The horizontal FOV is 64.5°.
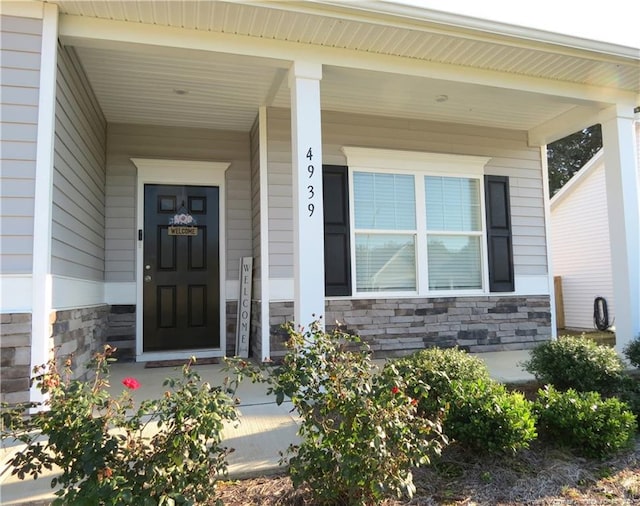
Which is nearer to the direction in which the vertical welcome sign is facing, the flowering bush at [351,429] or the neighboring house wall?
the flowering bush

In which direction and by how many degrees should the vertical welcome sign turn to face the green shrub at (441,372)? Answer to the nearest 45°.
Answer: approximately 45° to its left

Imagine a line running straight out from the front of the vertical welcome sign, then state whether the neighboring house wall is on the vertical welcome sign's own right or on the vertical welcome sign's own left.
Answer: on the vertical welcome sign's own left

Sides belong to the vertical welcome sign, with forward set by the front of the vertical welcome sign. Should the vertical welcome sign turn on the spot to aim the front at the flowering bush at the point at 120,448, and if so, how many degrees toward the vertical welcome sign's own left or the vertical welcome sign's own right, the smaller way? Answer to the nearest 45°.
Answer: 0° — it already faces it

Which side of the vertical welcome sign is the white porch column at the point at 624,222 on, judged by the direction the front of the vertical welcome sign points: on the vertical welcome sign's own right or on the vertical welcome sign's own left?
on the vertical welcome sign's own left

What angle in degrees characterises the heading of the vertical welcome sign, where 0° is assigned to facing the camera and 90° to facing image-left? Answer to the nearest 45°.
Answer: approximately 0°

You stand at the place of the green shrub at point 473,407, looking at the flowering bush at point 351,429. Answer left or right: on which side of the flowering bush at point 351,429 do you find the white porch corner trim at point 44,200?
right
